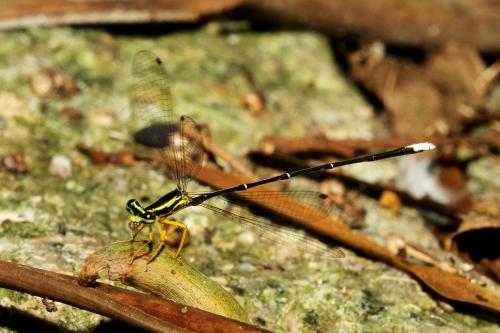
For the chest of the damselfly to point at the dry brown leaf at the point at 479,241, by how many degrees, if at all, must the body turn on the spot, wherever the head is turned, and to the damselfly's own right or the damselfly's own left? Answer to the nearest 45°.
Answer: approximately 180°

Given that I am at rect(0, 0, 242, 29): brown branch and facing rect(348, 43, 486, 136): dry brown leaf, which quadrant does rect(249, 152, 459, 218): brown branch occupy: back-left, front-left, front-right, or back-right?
front-right

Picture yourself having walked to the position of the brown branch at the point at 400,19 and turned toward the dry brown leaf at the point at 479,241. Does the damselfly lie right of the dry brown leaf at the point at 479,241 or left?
right

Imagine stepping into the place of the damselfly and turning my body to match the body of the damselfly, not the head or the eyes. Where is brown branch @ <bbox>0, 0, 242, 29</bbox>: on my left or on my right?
on my right

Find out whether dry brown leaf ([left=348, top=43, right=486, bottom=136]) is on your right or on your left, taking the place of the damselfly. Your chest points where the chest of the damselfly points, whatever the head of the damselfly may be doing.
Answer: on your right

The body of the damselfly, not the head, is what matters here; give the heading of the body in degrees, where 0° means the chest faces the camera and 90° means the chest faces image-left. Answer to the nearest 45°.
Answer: approximately 90°

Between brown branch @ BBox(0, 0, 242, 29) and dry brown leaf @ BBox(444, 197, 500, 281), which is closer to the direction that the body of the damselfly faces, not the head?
the brown branch

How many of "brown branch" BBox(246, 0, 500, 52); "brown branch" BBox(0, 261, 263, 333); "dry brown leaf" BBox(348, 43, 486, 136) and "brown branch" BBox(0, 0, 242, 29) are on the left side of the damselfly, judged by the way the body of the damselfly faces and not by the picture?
1

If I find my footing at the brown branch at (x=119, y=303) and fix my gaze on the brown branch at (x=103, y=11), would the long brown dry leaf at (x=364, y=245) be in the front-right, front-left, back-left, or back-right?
front-right

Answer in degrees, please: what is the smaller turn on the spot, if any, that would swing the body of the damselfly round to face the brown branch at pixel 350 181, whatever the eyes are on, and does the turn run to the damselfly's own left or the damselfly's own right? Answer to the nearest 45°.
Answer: approximately 135° to the damselfly's own right

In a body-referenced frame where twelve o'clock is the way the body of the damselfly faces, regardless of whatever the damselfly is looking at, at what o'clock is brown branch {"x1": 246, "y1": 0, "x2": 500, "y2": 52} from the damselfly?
The brown branch is roughly at 4 o'clock from the damselfly.
